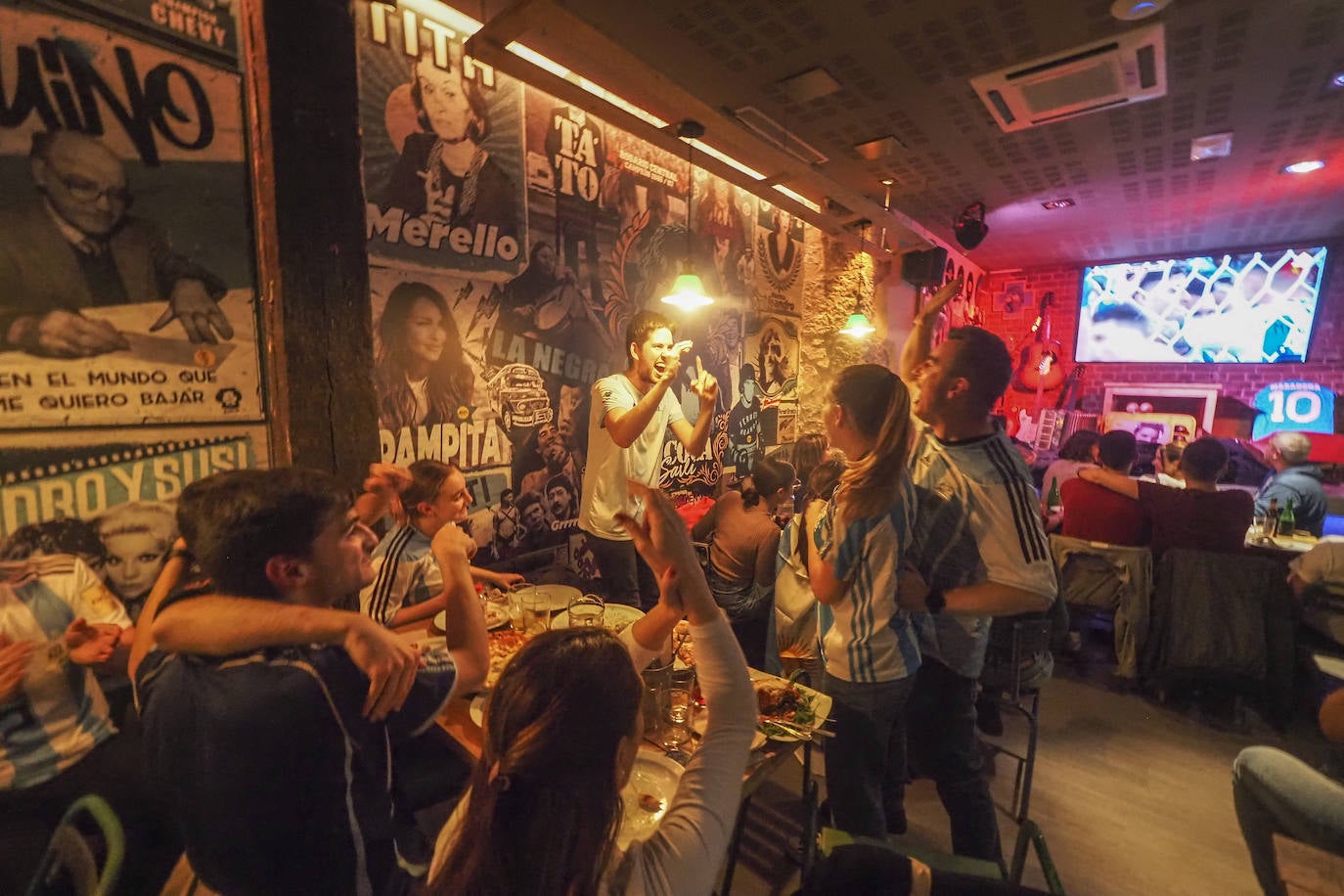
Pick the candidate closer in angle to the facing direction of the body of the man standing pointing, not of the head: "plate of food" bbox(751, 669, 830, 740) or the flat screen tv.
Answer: the plate of food

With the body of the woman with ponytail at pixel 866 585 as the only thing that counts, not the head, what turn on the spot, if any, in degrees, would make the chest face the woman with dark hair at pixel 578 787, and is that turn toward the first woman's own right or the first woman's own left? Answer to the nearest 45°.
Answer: approximately 135° to the first woman's own left

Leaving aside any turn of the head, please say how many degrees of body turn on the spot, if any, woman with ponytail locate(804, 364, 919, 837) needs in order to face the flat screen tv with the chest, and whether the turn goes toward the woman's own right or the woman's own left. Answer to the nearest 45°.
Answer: approximately 90° to the woman's own right

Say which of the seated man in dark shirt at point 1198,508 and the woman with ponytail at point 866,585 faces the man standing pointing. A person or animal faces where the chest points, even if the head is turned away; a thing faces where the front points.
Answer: the woman with ponytail

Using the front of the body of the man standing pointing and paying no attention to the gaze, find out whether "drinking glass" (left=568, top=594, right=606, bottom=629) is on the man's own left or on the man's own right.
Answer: on the man's own right

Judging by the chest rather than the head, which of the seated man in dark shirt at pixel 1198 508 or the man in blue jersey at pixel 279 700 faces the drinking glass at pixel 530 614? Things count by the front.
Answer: the man in blue jersey

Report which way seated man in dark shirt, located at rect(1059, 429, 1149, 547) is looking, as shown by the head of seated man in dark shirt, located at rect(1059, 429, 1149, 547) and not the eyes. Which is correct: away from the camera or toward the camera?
away from the camera

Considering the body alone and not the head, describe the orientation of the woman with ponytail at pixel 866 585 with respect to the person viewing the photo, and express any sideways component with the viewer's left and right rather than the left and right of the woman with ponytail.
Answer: facing away from the viewer and to the left of the viewer

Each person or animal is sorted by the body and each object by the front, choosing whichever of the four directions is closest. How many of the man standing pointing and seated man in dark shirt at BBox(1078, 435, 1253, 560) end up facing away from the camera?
1

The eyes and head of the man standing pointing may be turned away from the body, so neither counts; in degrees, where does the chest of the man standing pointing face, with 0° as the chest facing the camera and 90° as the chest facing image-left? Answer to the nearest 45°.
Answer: approximately 315°

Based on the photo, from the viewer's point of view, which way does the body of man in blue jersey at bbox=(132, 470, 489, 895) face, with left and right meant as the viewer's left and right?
facing away from the viewer and to the right of the viewer

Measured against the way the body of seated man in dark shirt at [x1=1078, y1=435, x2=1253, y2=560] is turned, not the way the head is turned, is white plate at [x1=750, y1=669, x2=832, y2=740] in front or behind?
behind

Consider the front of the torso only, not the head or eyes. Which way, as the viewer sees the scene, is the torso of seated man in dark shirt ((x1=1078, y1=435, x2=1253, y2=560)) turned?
away from the camera
